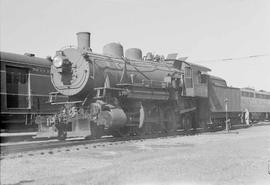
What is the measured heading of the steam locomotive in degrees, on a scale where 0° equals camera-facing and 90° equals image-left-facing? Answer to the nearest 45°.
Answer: approximately 45°
